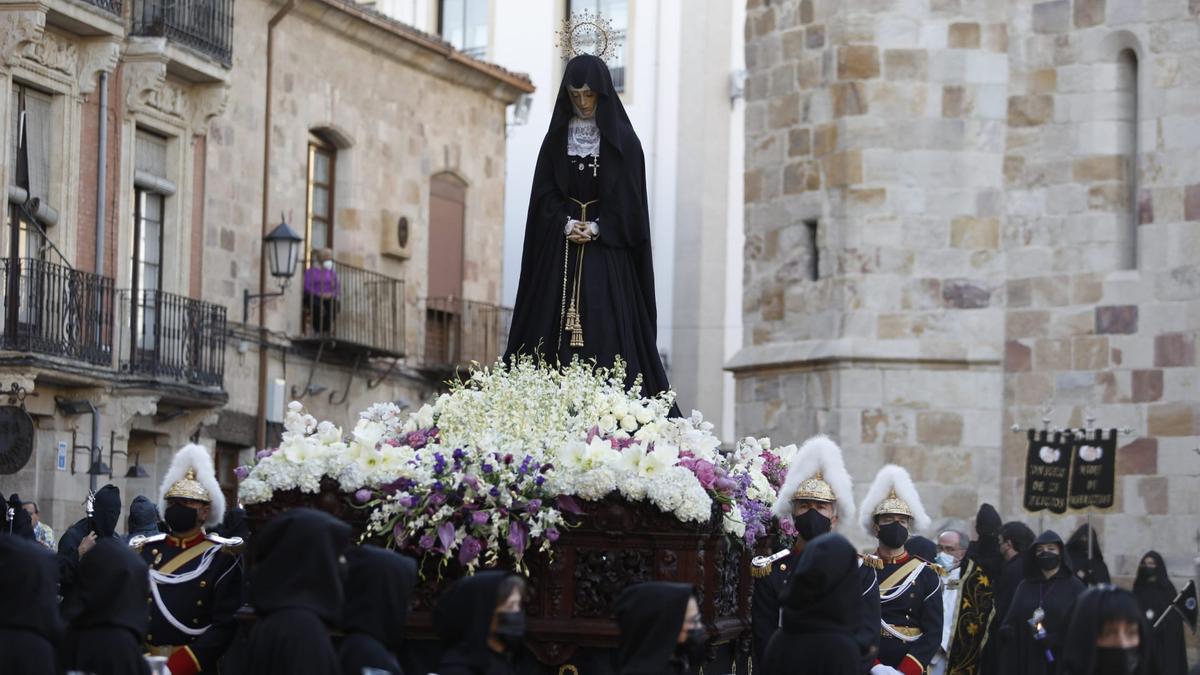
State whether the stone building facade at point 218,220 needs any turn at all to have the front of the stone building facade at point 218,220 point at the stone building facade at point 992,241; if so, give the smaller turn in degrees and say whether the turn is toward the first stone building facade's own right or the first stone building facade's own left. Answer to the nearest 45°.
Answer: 0° — it already faces it

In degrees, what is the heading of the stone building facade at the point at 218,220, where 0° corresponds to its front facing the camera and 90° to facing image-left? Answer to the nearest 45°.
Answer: approximately 315°

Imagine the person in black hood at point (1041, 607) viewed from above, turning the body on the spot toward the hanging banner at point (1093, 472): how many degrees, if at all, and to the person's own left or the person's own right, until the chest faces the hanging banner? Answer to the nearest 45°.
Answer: approximately 180°

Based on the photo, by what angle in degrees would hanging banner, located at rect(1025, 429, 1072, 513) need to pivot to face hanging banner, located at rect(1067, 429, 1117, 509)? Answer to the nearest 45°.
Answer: approximately 90° to its left
